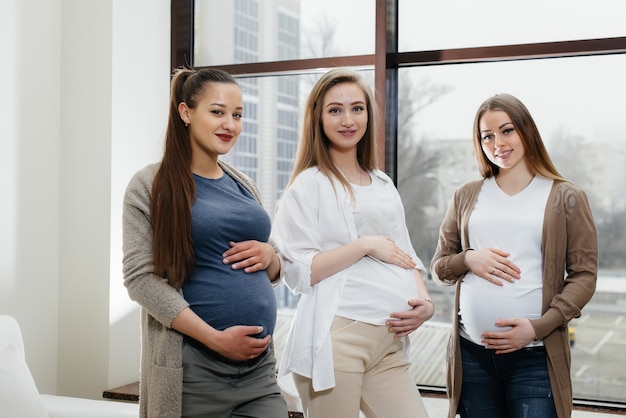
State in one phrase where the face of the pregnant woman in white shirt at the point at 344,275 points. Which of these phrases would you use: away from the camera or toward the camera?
toward the camera

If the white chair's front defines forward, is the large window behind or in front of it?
in front

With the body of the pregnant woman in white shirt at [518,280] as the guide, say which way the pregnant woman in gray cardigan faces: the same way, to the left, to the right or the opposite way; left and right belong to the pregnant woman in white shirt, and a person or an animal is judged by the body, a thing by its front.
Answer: to the left

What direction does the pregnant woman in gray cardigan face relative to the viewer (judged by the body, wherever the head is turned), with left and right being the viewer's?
facing the viewer and to the right of the viewer

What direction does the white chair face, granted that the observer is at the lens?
facing to the right of the viewer

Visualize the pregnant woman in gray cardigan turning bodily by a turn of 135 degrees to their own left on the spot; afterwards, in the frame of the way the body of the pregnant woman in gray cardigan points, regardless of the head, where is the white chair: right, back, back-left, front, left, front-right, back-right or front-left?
front-left

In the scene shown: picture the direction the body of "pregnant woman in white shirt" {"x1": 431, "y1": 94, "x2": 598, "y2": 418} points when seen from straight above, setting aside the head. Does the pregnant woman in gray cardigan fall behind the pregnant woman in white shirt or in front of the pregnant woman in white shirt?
in front

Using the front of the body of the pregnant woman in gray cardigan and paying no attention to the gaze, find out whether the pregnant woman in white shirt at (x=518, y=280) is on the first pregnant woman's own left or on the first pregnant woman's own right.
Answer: on the first pregnant woman's own left
